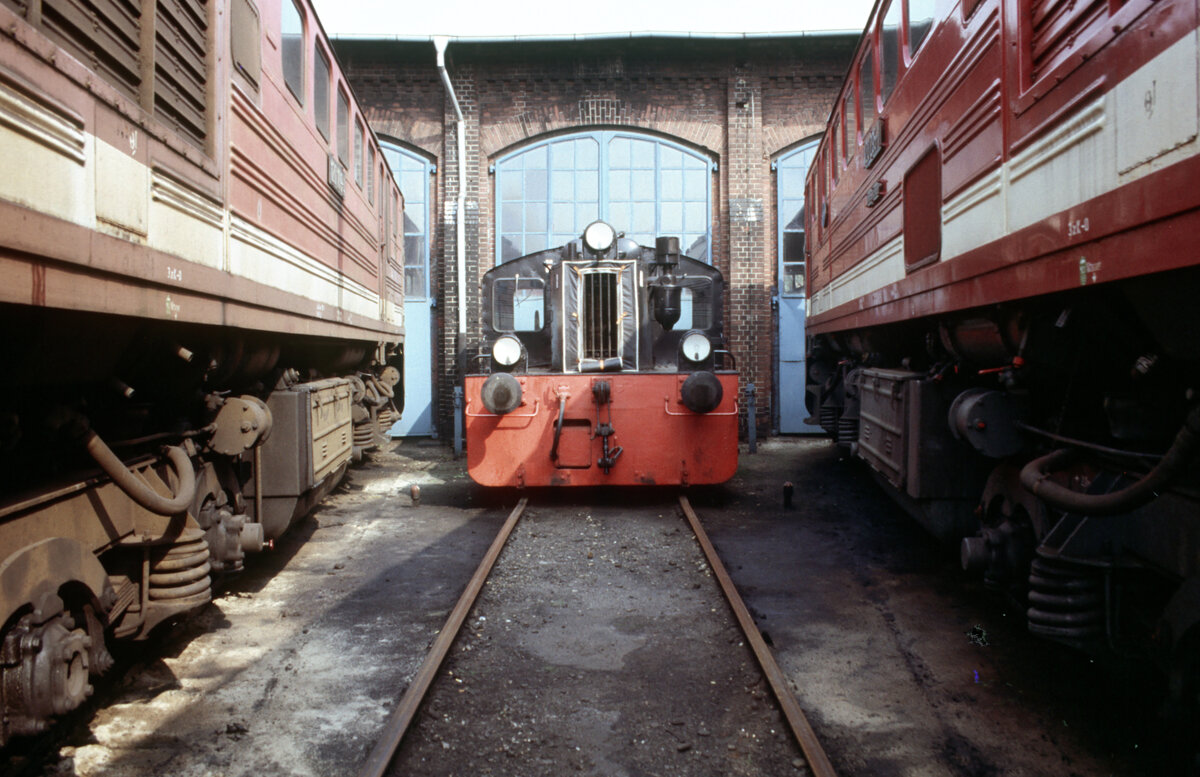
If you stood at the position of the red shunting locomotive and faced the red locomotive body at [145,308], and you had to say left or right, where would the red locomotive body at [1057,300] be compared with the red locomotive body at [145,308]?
left

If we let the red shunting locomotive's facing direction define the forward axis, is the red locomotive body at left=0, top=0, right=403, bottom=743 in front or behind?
in front

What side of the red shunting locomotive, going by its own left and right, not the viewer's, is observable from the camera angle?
front

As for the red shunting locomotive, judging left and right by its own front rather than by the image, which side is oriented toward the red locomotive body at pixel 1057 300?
front
